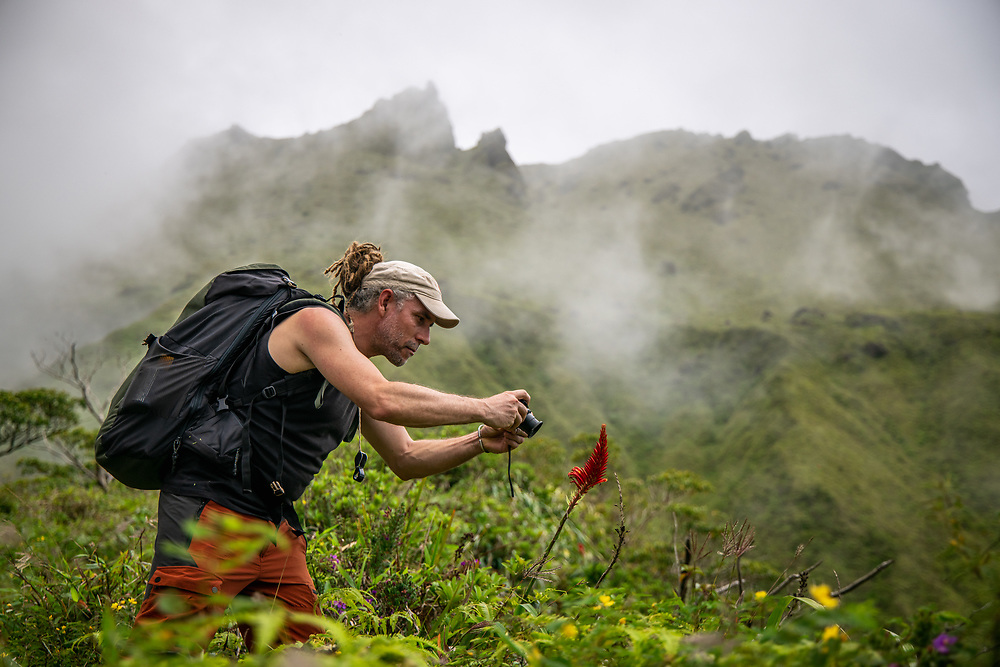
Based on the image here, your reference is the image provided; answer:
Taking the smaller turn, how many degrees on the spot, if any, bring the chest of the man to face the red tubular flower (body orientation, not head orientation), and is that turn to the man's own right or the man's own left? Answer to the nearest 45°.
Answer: approximately 45° to the man's own right

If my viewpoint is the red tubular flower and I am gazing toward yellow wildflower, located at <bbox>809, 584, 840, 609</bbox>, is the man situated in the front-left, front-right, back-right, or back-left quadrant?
back-right

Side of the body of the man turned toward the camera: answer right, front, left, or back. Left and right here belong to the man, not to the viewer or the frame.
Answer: right

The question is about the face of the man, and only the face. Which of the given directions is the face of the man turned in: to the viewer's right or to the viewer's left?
to the viewer's right
